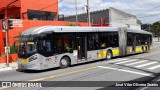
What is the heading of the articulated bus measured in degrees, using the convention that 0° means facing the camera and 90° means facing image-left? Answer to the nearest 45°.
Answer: approximately 45°

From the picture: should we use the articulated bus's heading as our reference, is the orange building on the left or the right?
on its right
